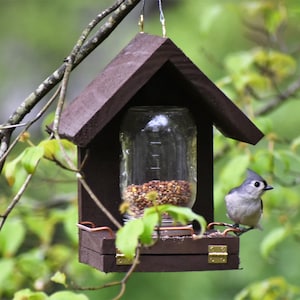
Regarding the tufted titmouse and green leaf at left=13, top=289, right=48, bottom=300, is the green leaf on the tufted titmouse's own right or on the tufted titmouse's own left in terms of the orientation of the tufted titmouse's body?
on the tufted titmouse's own right

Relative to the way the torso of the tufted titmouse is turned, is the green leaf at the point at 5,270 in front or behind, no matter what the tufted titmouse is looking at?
behind

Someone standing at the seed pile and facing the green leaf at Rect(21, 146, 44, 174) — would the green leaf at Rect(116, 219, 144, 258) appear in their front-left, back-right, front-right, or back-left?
front-left

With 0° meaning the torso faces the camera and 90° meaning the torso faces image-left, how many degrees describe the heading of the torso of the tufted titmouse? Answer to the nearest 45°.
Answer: approximately 315°
